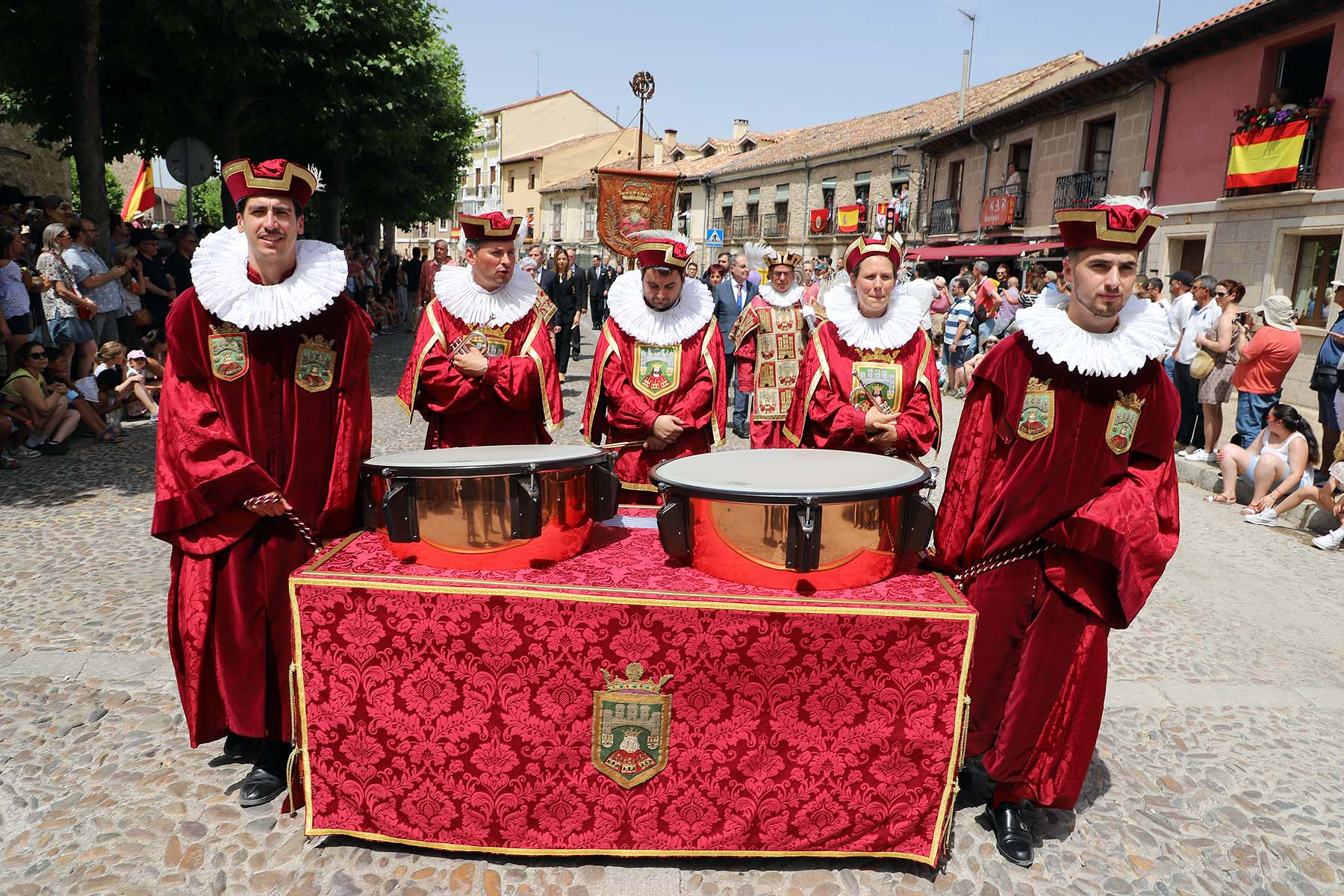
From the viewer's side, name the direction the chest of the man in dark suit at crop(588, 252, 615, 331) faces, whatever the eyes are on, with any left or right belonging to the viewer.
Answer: facing the viewer

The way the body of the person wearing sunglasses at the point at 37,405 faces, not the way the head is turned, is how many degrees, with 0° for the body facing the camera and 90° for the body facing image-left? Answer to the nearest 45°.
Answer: approximately 270°

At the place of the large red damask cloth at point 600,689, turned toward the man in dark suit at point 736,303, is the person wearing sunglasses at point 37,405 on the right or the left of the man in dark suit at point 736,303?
left

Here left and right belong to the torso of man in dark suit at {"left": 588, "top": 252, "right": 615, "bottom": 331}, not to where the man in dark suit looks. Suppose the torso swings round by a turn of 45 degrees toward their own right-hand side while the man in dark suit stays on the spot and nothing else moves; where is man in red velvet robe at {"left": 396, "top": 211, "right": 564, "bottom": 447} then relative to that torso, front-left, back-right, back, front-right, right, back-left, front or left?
front-left

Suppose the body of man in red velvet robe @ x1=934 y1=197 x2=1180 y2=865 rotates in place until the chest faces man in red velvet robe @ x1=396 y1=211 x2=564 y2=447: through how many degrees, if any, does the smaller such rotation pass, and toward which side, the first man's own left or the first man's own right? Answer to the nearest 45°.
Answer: approximately 90° to the first man's own right

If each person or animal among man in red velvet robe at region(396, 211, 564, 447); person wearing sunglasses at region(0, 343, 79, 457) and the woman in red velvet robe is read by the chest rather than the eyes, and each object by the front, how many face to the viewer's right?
1

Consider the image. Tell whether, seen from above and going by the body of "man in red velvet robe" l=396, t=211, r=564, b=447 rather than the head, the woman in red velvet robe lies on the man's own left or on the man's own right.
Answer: on the man's own left

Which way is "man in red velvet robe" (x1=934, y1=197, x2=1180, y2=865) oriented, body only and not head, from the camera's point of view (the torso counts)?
toward the camera

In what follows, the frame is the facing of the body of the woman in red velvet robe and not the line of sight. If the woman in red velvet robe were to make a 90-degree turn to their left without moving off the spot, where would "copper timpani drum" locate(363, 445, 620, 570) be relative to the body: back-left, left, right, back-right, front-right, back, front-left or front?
back-right

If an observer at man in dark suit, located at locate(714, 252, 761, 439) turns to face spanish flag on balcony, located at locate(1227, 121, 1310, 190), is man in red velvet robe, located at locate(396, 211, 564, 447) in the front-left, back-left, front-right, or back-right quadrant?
back-right

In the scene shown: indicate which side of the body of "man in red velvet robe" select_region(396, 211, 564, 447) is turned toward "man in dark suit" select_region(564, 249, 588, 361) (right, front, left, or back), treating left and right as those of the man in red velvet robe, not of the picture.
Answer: back
